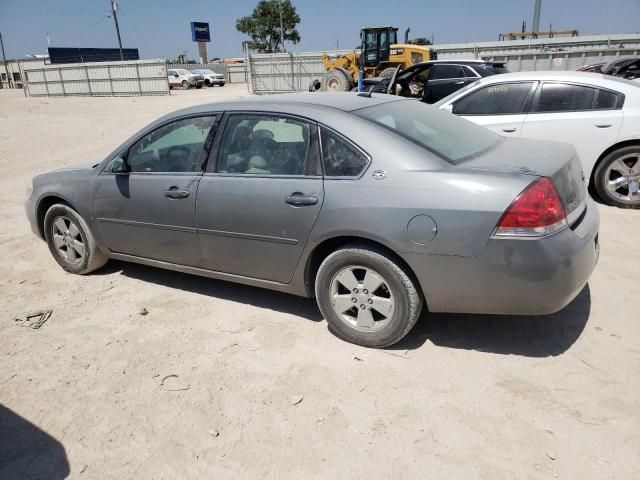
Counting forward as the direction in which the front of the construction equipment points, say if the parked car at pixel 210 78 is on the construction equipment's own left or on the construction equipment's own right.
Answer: on the construction equipment's own right

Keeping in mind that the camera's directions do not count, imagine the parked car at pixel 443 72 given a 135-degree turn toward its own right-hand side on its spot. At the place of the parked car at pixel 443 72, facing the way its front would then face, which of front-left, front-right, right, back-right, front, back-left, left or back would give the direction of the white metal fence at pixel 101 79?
left

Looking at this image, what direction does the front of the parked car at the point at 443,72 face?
to the viewer's left

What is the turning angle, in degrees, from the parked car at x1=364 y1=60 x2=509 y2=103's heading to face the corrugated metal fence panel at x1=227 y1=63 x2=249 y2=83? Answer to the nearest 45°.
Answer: approximately 45° to its right

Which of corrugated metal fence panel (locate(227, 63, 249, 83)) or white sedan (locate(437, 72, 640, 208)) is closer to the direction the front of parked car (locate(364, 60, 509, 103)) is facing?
the corrugated metal fence panel

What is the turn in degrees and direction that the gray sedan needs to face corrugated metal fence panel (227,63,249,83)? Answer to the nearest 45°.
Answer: approximately 45° to its right

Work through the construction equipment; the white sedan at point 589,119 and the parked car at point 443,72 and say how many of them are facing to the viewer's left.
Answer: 3

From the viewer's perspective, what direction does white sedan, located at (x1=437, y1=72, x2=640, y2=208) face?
to the viewer's left

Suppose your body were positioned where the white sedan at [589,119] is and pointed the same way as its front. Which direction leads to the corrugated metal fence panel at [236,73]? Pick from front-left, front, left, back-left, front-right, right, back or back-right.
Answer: front-right

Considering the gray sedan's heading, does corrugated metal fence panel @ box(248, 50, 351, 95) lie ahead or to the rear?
ahead

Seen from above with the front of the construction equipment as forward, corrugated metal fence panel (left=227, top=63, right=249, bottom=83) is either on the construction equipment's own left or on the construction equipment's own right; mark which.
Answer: on the construction equipment's own right

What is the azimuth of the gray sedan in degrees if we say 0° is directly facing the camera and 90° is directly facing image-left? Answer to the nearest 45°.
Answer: approximately 135°
